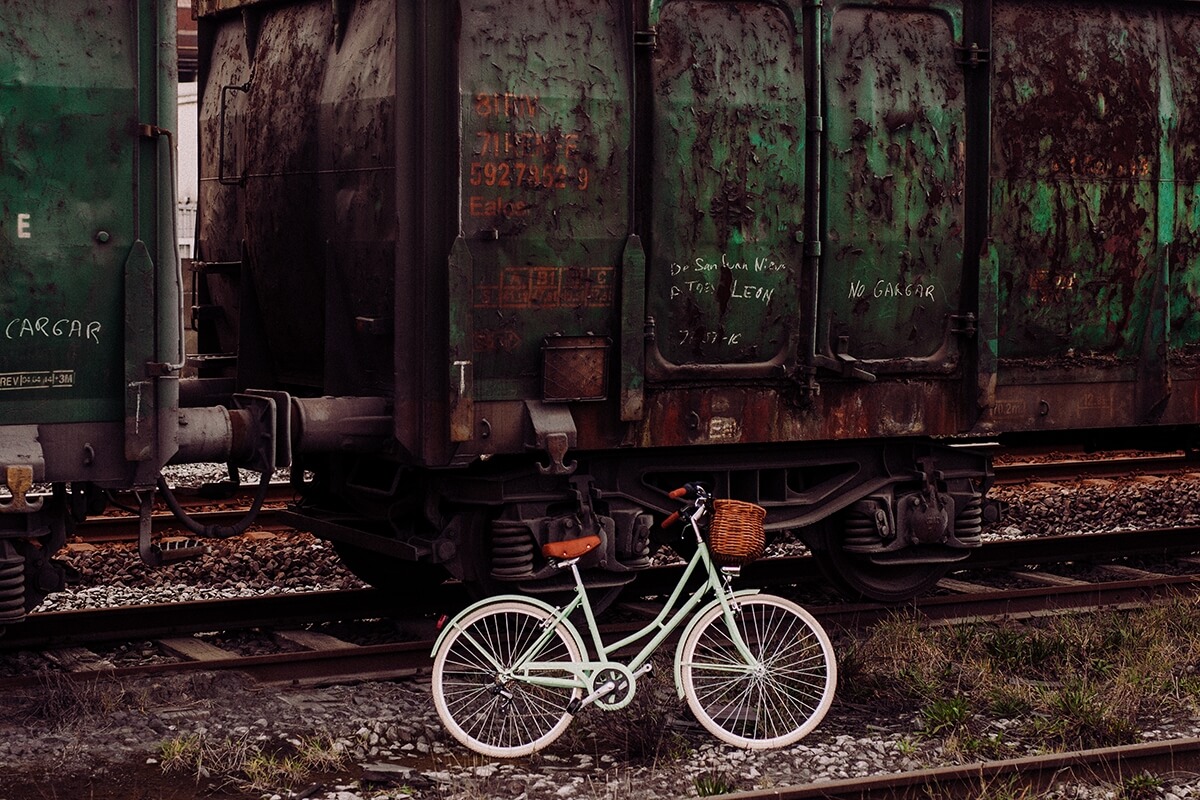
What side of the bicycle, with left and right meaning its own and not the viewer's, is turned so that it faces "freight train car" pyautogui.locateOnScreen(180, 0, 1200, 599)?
left

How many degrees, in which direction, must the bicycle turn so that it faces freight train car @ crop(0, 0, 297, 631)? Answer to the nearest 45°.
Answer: approximately 180°

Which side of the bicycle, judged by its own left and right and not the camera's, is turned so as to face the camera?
right
